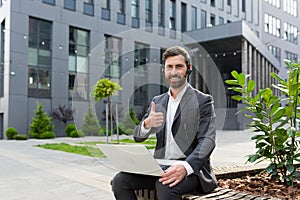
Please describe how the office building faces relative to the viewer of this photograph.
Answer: facing the viewer and to the right of the viewer

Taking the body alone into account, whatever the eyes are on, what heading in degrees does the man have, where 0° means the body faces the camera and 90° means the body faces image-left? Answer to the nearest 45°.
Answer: approximately 45°

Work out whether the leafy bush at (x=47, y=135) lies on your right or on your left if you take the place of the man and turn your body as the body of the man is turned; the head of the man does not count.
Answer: on your right
